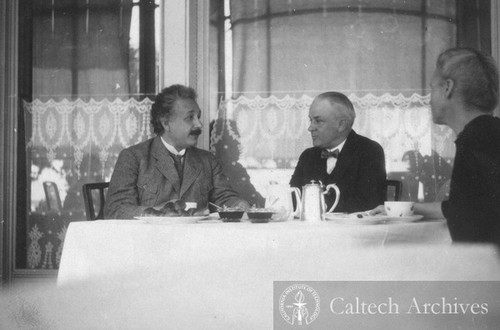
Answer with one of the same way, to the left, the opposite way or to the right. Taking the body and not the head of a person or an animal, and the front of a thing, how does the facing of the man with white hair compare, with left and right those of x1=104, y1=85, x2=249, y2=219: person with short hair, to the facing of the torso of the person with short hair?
to the right

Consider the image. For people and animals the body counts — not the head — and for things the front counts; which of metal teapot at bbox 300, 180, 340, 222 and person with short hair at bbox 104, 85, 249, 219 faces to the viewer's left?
the metal teapot

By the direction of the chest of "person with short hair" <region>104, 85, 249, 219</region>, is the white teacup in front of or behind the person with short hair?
in front

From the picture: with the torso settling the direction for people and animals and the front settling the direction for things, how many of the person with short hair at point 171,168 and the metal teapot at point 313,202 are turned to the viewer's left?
1

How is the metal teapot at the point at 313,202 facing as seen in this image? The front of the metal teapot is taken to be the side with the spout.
to the viewer's left

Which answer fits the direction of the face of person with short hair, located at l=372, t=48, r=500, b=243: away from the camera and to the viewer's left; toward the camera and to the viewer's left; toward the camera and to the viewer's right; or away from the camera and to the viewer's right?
away from the camera and to the viewer's left

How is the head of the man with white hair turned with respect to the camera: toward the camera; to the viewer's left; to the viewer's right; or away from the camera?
to the viewer's left

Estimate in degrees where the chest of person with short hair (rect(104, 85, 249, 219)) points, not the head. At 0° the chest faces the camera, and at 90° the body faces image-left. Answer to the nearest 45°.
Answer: approximately 315°
